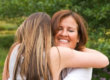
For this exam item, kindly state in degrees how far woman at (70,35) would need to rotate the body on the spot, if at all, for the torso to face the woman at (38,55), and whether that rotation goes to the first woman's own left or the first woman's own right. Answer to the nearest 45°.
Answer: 0° — they already face them

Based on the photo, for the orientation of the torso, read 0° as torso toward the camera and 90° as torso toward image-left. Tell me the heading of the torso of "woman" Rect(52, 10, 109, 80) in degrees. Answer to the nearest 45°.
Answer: approximately 45°
